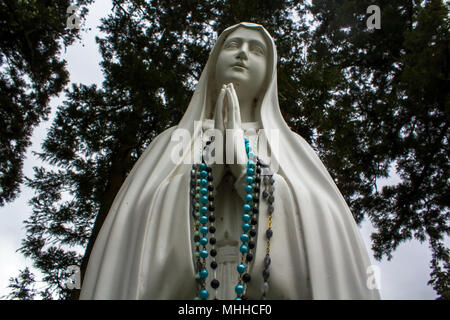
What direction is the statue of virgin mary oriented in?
toward the camera
